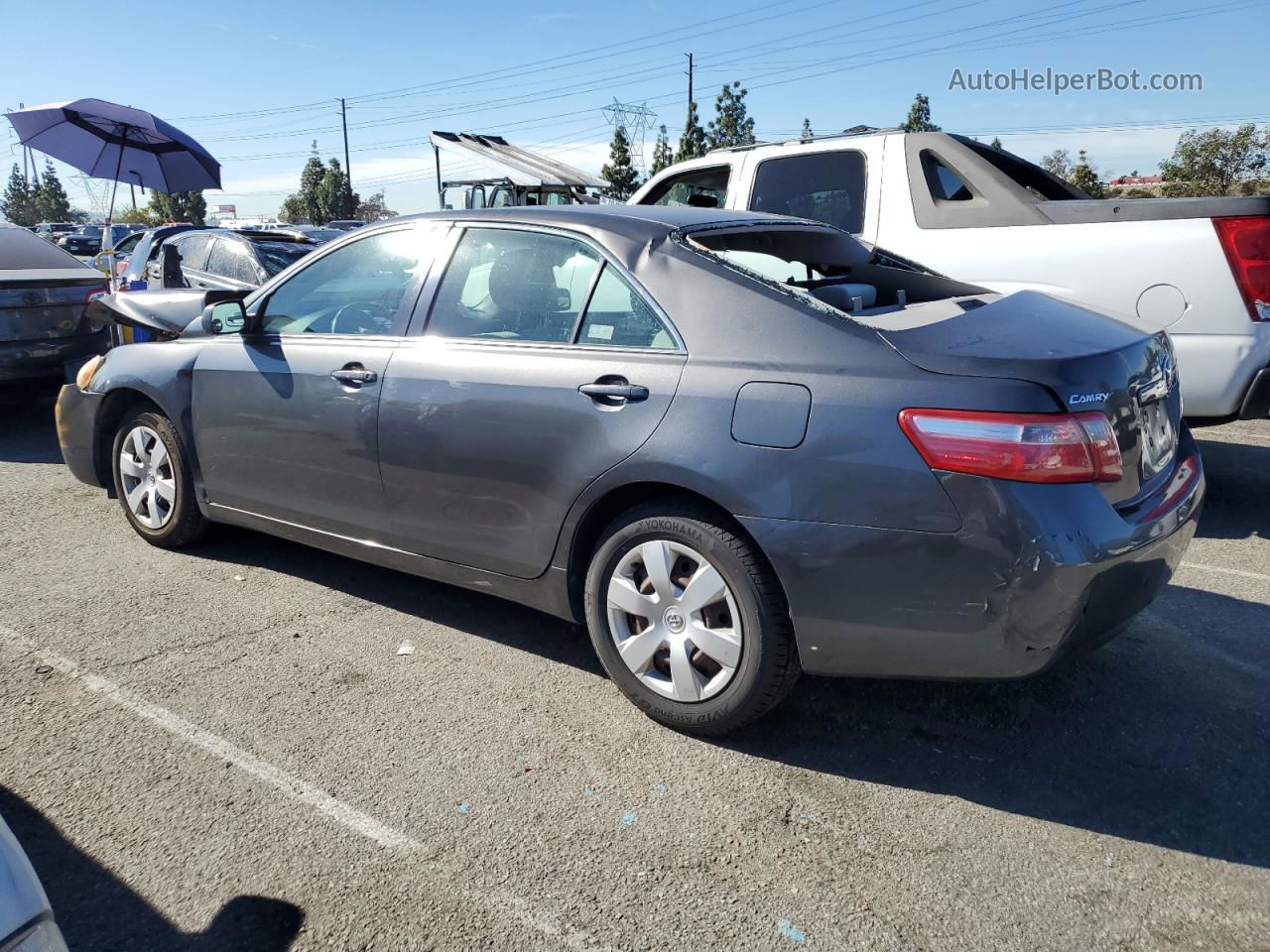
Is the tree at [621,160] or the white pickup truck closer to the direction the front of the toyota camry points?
the tree

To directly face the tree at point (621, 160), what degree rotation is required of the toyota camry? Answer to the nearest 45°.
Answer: approximately 45° to its right

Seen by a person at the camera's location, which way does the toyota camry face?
facing away from the viewer and to the left of the viewer

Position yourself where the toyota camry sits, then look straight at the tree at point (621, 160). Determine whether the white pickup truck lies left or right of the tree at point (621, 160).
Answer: right

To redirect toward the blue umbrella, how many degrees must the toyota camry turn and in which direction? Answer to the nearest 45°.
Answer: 0° — it already faces it

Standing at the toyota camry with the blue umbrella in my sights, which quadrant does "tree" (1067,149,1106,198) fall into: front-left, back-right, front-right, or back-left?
front-right

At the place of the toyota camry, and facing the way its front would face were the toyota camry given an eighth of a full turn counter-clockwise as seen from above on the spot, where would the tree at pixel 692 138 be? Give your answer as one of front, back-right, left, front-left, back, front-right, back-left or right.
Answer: right

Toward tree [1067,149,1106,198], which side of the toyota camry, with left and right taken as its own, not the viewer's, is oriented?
right

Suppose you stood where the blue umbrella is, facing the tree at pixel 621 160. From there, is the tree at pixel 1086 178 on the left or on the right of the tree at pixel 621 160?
right

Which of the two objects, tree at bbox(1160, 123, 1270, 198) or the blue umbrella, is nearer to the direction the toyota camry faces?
the blue umbrella

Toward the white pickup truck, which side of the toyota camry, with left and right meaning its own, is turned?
right
